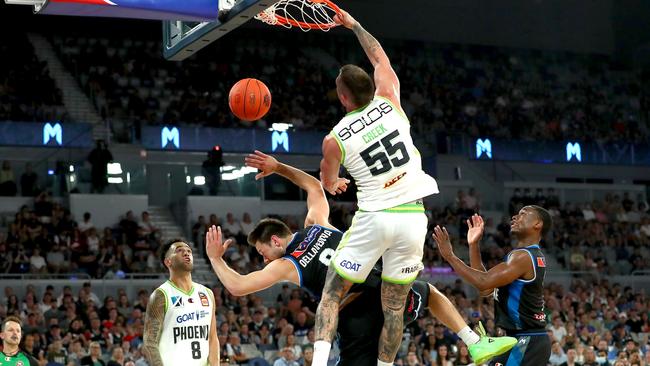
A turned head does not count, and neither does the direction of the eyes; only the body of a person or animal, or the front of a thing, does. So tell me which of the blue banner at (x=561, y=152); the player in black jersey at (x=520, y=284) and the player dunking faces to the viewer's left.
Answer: the player in black jersey

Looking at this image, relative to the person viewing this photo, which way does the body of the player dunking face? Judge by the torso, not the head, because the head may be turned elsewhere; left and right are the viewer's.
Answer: facing away from the viewer

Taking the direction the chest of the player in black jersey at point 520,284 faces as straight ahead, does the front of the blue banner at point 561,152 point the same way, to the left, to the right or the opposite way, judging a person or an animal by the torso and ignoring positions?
to the left

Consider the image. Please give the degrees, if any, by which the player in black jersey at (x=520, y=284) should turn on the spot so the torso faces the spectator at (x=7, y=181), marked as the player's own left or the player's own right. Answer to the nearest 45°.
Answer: approximately 45° to the player's own right

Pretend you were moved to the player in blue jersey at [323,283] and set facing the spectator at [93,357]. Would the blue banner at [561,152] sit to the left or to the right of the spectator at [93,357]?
right

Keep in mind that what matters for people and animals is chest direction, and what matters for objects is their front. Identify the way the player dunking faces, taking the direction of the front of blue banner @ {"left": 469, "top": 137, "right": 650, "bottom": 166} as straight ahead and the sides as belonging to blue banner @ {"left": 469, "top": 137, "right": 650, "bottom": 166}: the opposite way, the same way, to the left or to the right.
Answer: the opposite way

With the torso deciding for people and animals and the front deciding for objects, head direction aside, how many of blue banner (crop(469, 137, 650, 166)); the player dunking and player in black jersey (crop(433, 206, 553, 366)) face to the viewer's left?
1

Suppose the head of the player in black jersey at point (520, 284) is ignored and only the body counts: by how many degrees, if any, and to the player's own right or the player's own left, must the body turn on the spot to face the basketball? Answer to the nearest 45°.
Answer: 0° — they already face it

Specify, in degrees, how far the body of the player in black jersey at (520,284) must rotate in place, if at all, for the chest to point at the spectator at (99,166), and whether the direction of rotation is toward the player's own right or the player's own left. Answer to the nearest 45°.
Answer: approximately 45° to the player's own right

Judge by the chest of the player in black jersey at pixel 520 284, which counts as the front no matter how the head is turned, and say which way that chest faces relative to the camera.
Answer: to the viewer's left

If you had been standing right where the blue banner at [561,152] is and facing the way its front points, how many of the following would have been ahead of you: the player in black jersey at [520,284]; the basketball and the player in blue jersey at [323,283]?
3

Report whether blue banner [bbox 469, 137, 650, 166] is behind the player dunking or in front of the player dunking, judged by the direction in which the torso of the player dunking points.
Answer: in front
